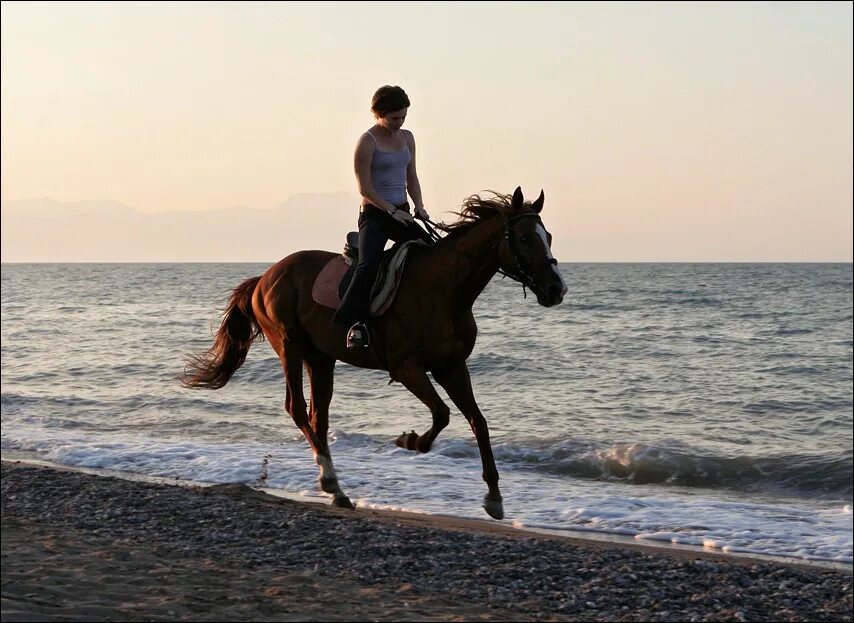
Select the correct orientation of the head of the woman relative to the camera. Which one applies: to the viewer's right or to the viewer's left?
to the viewer's right

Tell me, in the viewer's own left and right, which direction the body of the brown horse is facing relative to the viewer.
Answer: facing the viewer and to the right of the viewer
